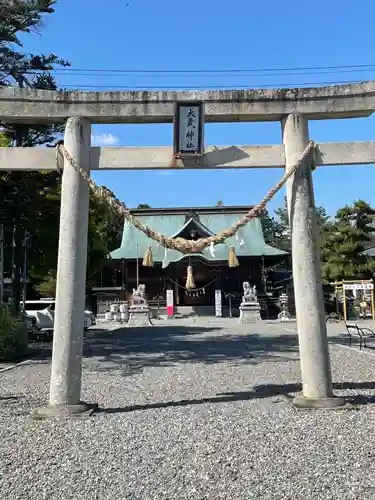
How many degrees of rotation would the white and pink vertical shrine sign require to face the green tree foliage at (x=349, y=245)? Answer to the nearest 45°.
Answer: approximately 90° to its left

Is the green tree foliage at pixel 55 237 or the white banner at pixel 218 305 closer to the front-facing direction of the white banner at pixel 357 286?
the green tree foliage

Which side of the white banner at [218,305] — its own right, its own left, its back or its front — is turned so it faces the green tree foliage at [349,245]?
left

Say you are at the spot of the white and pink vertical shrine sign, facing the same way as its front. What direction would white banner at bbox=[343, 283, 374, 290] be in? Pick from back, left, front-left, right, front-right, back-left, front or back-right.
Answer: front-left

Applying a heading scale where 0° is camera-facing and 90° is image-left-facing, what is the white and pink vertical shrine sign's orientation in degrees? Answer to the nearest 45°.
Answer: approximately 0°

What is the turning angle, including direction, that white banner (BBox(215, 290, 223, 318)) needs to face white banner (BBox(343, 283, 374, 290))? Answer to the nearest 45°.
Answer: approximately 45° to its left

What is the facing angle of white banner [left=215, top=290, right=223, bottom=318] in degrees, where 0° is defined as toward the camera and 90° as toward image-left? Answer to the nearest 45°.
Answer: approximately 0°

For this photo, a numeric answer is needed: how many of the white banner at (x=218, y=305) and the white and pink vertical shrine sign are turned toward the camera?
2
